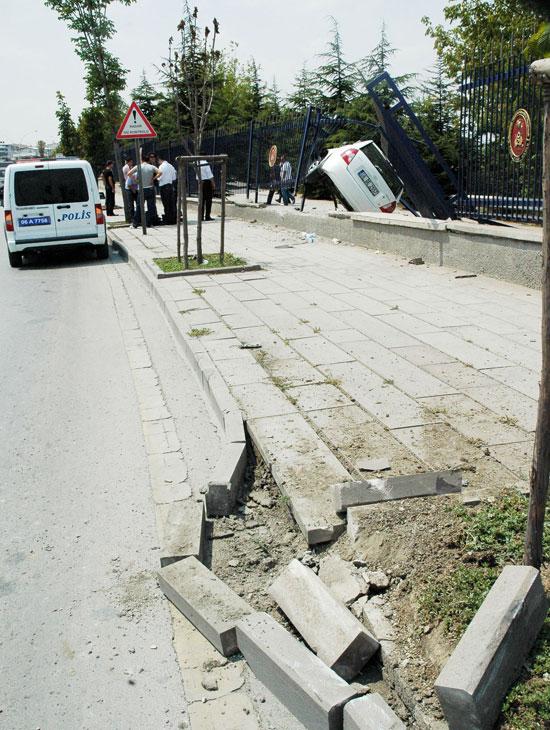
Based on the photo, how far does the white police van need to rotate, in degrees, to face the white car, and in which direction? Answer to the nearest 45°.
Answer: approximately 90° to its right

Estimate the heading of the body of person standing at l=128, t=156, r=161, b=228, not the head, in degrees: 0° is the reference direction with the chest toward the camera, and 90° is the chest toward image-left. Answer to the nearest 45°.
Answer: approximately 180°

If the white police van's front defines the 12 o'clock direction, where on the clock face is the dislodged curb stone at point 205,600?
The dislodged curb stone is roughly at 6 o'clock from the white police van.

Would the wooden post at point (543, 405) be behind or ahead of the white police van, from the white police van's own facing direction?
behind

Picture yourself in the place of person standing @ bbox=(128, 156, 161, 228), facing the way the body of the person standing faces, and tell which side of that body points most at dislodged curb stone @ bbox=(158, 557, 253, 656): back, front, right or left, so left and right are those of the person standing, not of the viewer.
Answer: back

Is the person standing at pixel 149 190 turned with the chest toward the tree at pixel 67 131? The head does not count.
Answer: yes

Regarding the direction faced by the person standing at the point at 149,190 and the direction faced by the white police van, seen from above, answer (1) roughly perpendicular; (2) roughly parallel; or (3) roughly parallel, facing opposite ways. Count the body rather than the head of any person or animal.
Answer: roughly parallel

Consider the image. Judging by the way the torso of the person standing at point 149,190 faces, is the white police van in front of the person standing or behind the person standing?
behind

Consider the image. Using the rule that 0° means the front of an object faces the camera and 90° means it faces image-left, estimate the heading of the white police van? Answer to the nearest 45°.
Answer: approximately 180°

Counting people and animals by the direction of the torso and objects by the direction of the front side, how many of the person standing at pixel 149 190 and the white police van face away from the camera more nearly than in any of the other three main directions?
2

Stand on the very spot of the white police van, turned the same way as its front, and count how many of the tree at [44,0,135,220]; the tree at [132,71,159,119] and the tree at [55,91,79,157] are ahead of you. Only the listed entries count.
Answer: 3

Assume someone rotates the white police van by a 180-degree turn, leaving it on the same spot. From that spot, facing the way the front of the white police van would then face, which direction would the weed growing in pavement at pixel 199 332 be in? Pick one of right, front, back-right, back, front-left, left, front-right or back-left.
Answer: front

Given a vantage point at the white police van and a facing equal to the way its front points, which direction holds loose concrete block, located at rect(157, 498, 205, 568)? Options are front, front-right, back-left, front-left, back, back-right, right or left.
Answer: back

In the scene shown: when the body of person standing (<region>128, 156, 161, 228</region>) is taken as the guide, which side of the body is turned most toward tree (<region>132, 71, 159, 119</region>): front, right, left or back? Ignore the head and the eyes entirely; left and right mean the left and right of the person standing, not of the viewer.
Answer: front

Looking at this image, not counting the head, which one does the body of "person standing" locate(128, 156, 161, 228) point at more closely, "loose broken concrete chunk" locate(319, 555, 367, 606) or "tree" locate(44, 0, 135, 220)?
the tree

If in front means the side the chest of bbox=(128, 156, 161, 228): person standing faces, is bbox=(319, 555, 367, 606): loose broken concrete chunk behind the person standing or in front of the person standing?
behind
